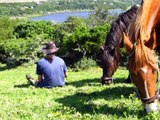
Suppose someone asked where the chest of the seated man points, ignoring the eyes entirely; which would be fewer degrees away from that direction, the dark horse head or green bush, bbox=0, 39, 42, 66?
the green bush

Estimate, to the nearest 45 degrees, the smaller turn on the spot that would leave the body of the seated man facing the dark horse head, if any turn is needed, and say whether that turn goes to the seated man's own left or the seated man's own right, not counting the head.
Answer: approximately 90° to the seated man's own right

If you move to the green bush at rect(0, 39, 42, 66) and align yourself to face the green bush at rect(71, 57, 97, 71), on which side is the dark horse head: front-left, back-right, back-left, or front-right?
front-right

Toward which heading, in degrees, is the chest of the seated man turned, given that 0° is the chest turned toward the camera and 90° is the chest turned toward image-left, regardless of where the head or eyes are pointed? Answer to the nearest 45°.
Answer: approximately 180°

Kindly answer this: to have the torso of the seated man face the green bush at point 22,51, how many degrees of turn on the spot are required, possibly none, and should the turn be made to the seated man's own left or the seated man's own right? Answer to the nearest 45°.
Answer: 0° — they already face it

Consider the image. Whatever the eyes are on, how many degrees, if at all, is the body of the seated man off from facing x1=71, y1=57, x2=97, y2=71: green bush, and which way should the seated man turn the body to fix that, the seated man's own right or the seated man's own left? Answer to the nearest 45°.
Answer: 0° — they already face it
